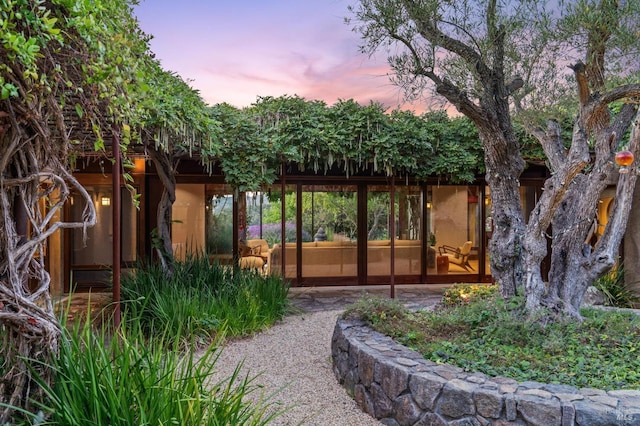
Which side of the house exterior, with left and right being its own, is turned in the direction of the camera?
front

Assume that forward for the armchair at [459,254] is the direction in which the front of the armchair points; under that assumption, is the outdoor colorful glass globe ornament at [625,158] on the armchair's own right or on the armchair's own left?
on the armchair's own left

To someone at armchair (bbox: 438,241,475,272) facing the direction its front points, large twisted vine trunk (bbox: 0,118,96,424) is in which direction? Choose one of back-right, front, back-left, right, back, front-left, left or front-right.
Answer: left

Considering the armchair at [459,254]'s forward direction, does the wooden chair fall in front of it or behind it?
in front

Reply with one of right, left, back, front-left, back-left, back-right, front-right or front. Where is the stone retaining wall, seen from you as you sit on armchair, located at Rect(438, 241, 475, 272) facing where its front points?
left

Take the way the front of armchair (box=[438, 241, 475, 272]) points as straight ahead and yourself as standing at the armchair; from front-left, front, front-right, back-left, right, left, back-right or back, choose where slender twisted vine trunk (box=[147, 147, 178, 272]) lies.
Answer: front-left

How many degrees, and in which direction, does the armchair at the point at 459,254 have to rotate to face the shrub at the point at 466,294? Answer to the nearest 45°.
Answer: approximately 90° to its left

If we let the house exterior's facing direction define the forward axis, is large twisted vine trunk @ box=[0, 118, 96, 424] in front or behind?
in front

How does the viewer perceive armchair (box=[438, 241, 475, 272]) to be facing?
facing to the left of the viewer

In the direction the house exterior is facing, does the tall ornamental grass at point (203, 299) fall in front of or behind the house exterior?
in front

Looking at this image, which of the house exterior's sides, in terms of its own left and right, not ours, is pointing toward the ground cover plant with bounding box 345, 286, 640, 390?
front
